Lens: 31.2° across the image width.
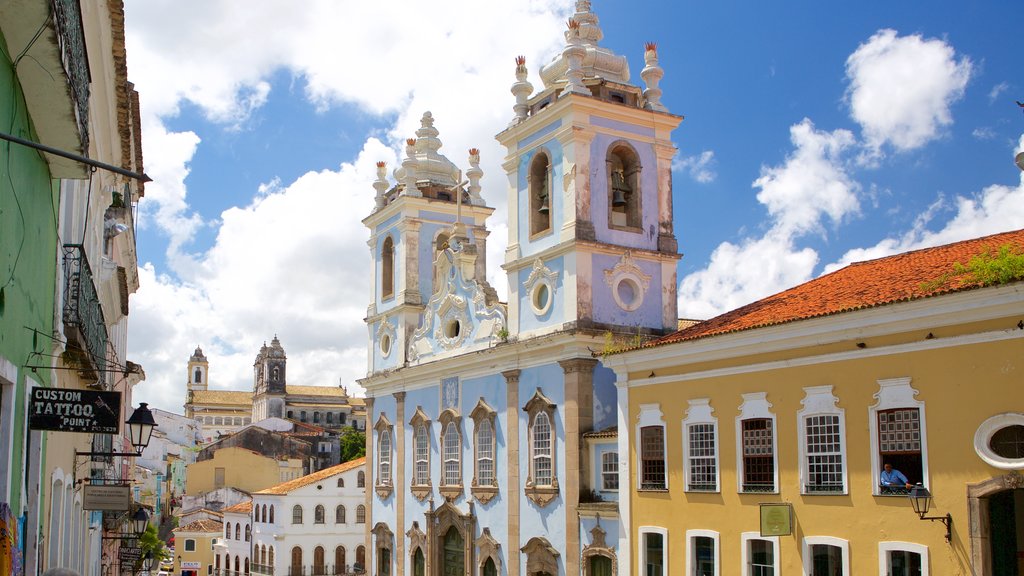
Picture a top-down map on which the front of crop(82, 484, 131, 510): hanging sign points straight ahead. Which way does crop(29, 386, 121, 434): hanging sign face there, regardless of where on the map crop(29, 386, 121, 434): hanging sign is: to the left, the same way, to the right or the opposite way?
the same way

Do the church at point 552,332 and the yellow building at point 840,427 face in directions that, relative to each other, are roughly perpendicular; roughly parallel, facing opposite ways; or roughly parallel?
roughly parallel

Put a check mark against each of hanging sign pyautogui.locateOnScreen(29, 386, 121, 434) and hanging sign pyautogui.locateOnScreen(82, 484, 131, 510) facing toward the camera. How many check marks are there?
2

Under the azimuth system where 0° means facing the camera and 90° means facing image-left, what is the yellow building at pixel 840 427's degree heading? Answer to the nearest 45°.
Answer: approximately 45°

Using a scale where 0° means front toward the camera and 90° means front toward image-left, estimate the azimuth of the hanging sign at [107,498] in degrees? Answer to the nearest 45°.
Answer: approximately 0°

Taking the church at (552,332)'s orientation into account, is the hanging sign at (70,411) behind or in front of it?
in front

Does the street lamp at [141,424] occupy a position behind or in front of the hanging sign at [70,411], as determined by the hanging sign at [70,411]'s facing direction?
behind

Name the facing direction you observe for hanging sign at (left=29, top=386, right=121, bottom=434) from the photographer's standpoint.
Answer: facing the viewer

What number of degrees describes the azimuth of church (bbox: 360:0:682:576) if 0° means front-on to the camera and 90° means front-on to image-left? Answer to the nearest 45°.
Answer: approximately 45°

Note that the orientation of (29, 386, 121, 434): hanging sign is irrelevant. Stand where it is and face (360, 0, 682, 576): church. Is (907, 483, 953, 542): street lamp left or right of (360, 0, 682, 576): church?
right
